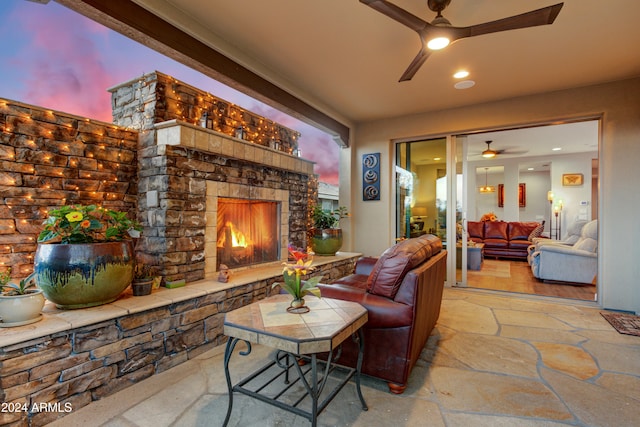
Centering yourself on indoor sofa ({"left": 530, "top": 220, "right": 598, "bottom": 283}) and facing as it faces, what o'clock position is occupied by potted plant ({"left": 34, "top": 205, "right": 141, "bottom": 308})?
The potted plant is roughly at 10 o'clock from the indoor sofa.

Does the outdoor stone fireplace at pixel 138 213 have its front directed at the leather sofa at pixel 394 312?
yes

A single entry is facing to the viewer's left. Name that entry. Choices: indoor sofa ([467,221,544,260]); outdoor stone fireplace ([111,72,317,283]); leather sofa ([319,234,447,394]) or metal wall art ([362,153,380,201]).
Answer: the leather sofa

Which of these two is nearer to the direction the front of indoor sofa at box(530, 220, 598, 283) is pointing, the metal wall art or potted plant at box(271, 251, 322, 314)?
the metal wall art

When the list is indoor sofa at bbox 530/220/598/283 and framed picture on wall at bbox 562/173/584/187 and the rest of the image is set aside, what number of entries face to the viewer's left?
1

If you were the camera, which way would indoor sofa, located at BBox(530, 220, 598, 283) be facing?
facing to the left of the viewer

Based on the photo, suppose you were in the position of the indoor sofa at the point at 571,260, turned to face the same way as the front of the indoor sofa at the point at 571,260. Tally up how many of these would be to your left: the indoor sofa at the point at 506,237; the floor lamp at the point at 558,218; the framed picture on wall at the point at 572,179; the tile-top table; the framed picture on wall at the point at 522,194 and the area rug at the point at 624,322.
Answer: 2

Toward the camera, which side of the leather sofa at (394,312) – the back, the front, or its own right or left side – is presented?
left

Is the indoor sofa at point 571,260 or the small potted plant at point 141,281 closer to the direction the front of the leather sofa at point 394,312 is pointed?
the small potted plant

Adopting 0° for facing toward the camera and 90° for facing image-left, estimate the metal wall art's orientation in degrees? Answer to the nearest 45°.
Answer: approximately 0°

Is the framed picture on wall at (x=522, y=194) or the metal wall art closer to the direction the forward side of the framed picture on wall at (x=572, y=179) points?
the metal wall art

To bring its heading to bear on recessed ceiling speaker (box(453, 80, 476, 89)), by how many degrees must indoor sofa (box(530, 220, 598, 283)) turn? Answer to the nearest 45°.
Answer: approximately 45° to its left

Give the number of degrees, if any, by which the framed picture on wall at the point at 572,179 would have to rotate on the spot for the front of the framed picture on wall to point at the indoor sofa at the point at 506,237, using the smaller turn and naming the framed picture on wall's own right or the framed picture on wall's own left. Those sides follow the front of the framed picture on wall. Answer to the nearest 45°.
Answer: approximately 45° to the framed picture on wall's own right

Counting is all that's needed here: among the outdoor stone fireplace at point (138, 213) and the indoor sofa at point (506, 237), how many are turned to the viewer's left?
0

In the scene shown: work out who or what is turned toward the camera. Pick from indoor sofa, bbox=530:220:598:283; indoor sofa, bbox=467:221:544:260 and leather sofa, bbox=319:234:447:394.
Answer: indoor sofa, bbox=467:221:544:260
